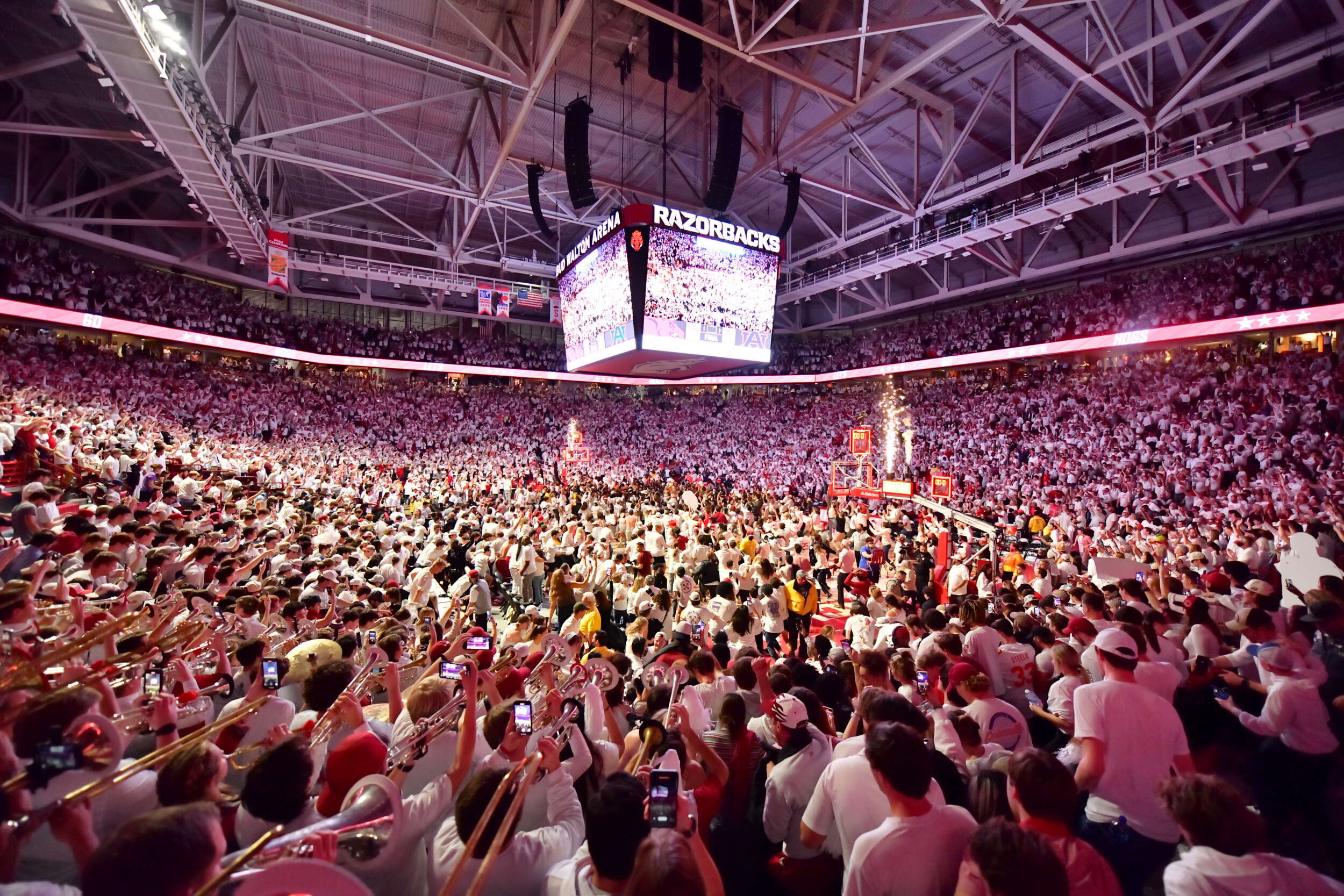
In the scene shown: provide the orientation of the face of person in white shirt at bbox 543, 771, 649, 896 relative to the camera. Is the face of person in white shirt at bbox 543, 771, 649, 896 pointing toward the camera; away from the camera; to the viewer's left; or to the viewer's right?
away from the camera

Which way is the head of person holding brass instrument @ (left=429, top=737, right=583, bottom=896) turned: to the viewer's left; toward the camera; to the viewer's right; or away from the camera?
away from the camera

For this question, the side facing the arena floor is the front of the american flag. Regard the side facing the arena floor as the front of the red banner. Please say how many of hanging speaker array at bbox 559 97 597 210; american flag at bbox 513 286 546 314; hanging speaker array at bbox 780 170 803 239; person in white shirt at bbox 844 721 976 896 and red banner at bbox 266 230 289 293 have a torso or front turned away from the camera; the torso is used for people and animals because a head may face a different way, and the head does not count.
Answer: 1

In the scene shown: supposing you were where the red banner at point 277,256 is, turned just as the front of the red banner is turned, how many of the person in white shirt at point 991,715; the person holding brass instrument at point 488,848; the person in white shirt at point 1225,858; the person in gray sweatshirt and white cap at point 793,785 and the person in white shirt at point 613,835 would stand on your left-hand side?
0

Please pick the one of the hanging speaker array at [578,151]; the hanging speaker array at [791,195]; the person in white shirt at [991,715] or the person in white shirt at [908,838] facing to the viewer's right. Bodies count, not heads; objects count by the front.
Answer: the hanging speaker array at [791,195]

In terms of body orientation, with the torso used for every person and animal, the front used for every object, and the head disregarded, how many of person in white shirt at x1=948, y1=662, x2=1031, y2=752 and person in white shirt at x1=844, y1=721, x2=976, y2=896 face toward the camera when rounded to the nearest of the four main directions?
0

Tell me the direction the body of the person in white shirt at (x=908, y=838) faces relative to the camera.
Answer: away from the camera

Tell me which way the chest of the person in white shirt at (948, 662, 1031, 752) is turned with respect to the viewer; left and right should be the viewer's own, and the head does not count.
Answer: facing away from the viewer and to the left of the viewer

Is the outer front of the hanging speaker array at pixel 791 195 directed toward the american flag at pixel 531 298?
no

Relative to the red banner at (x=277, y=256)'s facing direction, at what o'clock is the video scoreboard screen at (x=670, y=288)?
The video scoreboard screen is roughly at 12 o'clock from the red banner.

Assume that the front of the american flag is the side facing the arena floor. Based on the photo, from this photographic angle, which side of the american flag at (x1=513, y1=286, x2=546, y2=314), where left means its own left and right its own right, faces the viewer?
front

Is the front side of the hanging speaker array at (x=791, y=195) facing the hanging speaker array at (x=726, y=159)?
no

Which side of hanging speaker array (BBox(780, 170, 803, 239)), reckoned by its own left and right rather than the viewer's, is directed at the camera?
right

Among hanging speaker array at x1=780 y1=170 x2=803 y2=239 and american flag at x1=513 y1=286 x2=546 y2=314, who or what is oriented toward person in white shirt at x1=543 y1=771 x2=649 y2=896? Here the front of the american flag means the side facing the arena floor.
the american flag

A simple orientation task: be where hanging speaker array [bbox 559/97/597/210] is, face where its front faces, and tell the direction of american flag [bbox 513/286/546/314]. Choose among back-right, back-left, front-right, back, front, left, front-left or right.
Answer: back-right
